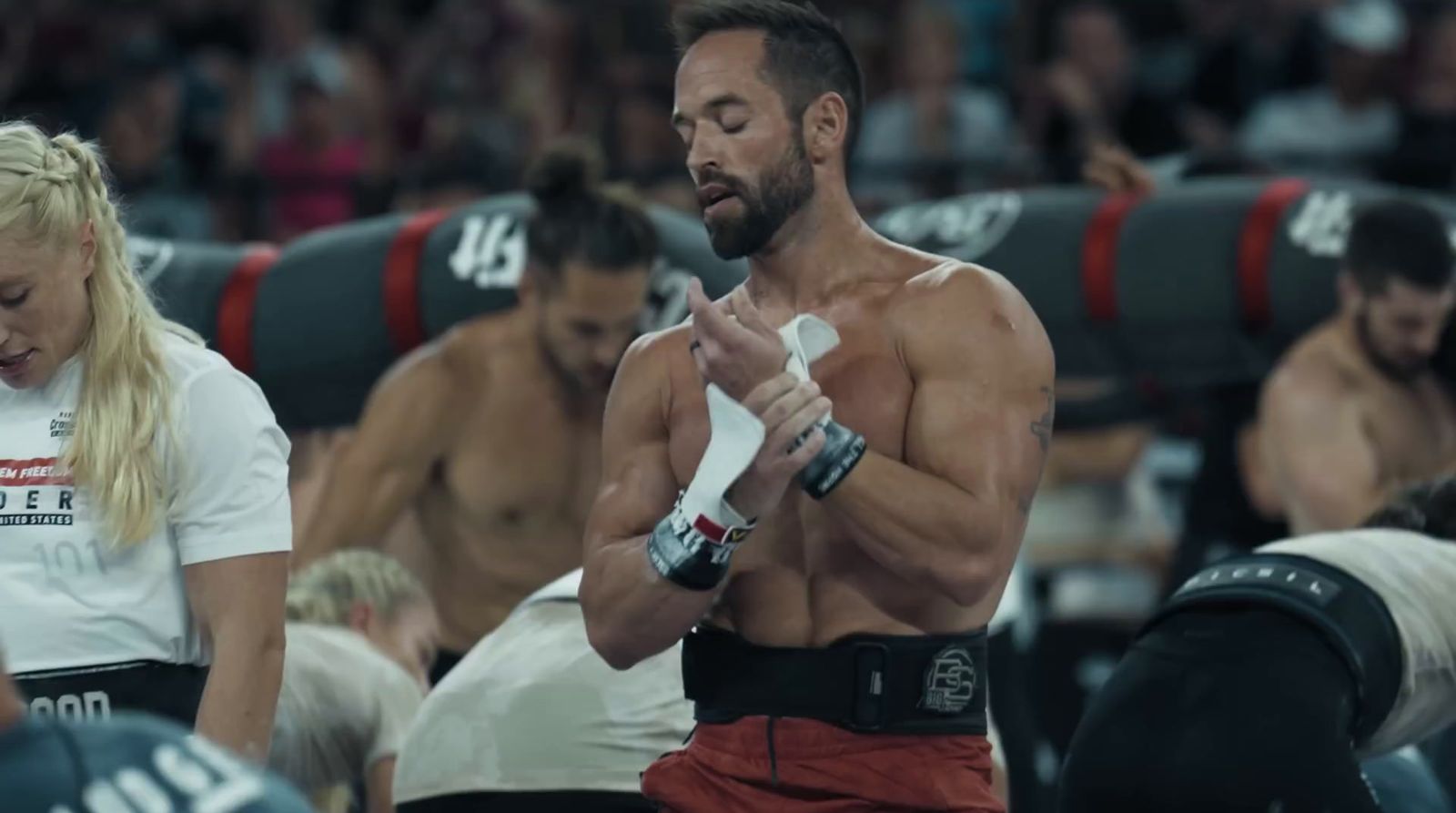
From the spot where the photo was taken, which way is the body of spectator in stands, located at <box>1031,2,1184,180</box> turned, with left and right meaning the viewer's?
facing the viewer

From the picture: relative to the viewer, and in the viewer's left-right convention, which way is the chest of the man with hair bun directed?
facing the viewer and to the right of the viewer

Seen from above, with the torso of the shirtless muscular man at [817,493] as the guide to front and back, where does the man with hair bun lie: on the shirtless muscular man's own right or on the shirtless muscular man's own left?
on the shirtless muscular man's own right

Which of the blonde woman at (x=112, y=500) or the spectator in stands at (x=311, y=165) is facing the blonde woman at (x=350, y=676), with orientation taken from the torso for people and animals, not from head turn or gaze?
the spectator in stands

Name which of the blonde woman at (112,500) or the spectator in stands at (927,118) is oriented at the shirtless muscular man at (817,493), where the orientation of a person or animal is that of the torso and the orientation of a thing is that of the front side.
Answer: the spectator in stands

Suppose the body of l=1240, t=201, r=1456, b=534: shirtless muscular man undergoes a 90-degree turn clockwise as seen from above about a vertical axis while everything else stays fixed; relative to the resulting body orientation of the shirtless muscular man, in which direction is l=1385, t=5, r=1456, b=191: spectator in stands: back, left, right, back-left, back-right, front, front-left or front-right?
back-right

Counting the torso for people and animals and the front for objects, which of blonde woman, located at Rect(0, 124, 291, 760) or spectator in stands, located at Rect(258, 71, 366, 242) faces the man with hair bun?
the spectator in stands

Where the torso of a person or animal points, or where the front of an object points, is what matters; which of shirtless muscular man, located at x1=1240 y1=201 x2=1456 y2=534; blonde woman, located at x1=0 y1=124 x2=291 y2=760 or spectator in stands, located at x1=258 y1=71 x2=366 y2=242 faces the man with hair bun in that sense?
the spectator in stands

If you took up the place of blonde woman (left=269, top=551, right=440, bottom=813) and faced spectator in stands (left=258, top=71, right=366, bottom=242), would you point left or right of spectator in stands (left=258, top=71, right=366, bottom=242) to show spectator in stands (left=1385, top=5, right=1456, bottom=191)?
right

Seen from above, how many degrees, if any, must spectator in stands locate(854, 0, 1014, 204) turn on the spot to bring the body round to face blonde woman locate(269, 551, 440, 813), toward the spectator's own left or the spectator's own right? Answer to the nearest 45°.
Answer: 0° — they already face them

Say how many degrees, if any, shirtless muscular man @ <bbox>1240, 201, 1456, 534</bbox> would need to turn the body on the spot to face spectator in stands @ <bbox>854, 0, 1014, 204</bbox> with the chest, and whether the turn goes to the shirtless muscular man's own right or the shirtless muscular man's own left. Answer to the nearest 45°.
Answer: approximately 180°

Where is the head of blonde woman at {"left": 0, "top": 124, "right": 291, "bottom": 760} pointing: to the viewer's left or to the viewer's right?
to the viewer's left

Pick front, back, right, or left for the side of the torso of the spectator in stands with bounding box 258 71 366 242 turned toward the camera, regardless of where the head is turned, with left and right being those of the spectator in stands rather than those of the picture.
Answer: front

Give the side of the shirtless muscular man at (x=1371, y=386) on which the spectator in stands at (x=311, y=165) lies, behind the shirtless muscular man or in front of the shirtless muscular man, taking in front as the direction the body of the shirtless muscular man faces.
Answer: behind

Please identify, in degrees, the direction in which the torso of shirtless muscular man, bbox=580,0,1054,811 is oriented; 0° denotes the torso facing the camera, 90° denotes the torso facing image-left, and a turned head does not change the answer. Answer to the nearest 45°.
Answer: approximately 45°
